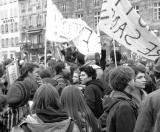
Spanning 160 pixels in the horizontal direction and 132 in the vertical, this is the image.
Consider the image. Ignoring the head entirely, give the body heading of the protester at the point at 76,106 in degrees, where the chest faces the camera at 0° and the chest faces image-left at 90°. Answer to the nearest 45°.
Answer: approximately 180°

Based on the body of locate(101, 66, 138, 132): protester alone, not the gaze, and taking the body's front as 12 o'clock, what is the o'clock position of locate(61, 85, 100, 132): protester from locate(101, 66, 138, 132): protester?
locate(61, 85, 100, 132): protester is roughly at 8 o'clock from locate(101, 66, 138, 132): protester.

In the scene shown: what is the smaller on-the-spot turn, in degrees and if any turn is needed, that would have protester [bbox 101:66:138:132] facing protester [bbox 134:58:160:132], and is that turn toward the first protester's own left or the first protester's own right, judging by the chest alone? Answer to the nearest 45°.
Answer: approximately 45° to the first protester's own right

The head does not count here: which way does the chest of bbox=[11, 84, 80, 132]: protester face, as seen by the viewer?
away from the camera

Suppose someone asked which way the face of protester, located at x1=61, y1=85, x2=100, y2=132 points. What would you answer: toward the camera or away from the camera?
away from the camera

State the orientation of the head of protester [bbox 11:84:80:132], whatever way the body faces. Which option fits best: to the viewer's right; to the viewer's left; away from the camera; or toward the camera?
away from the camera

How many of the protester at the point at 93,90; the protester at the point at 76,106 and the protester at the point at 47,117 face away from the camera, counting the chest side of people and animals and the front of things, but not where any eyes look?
2

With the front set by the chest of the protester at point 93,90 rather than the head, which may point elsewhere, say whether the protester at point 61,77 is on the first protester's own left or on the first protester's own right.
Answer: on the first protester's own right

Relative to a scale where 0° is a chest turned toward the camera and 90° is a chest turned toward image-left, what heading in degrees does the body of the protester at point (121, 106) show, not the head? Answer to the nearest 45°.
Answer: approximately 225°
